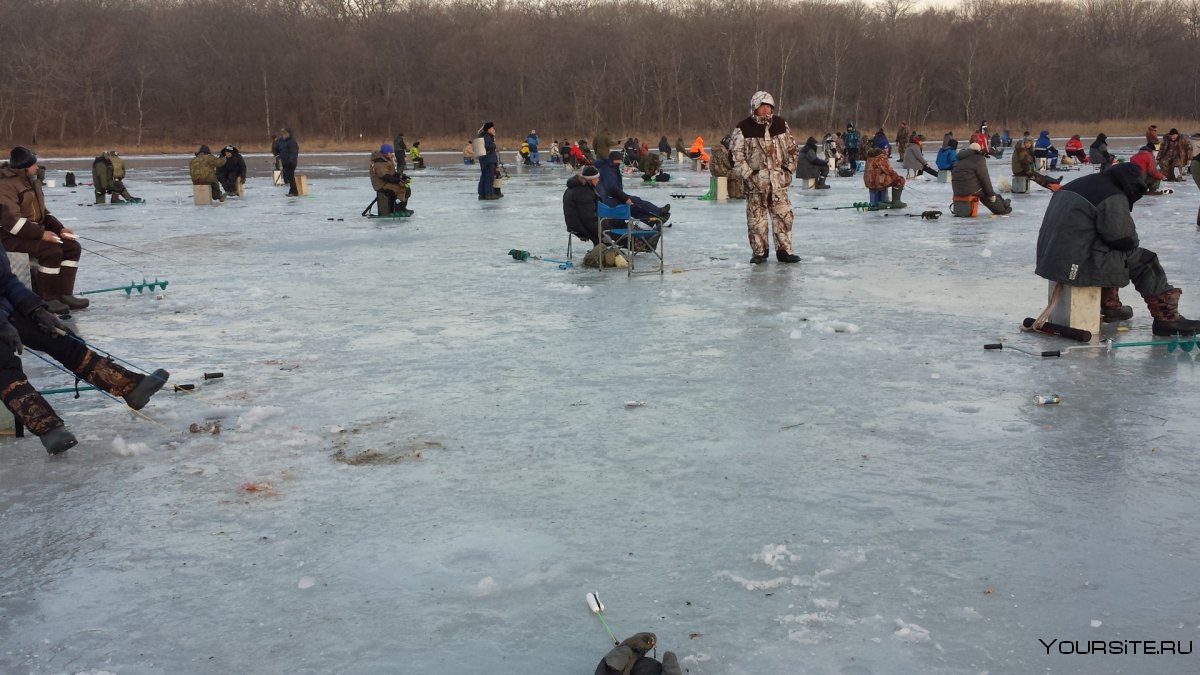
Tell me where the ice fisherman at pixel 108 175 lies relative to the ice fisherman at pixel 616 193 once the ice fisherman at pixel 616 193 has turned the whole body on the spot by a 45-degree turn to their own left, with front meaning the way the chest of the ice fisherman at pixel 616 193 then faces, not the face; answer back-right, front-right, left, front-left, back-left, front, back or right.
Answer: left

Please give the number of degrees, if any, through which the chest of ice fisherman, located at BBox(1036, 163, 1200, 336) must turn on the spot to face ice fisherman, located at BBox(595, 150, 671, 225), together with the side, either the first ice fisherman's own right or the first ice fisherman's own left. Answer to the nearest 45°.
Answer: approximately 135° to the first ice fisherman's own left

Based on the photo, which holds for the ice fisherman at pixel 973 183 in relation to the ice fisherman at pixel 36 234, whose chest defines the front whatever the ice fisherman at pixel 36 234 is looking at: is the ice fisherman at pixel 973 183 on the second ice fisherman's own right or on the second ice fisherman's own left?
on the second ice fisherman's own left

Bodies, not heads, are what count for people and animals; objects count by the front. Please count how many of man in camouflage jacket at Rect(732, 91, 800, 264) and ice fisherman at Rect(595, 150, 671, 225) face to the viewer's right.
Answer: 1

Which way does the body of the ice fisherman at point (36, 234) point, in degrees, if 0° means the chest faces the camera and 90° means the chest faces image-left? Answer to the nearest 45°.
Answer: approximately 315°

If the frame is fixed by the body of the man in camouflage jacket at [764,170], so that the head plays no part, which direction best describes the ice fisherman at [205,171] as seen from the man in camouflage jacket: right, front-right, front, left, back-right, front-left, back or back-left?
back-right

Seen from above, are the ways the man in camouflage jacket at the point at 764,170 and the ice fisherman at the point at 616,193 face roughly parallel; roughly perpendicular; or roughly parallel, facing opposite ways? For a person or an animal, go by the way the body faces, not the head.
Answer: roughly perpendicular

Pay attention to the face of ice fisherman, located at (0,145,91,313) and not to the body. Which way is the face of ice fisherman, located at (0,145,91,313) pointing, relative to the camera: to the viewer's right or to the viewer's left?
to the viewer's right

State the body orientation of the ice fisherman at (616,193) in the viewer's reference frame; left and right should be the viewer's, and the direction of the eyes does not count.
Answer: facing to the right of the viewer

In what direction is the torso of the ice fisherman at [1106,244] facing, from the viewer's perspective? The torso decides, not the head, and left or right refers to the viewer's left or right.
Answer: facing to the right of the viewer
